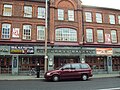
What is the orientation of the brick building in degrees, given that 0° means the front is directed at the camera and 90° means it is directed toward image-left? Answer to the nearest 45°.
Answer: approximately 0°

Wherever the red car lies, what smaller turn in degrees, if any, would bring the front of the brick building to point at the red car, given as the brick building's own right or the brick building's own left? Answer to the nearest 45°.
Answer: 0° — it already faces it
